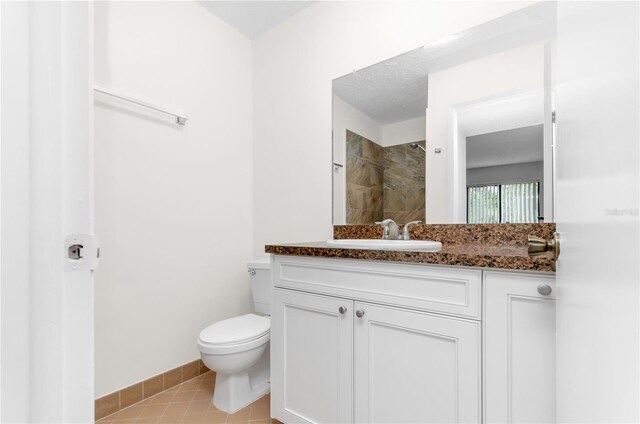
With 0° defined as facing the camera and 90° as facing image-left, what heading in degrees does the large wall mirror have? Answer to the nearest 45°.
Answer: approximately 45°

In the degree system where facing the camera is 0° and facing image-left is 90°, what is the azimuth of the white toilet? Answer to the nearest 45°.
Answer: approximately 45°

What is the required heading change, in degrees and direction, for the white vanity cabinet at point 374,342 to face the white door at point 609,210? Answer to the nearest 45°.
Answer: approximately 45° to its left
